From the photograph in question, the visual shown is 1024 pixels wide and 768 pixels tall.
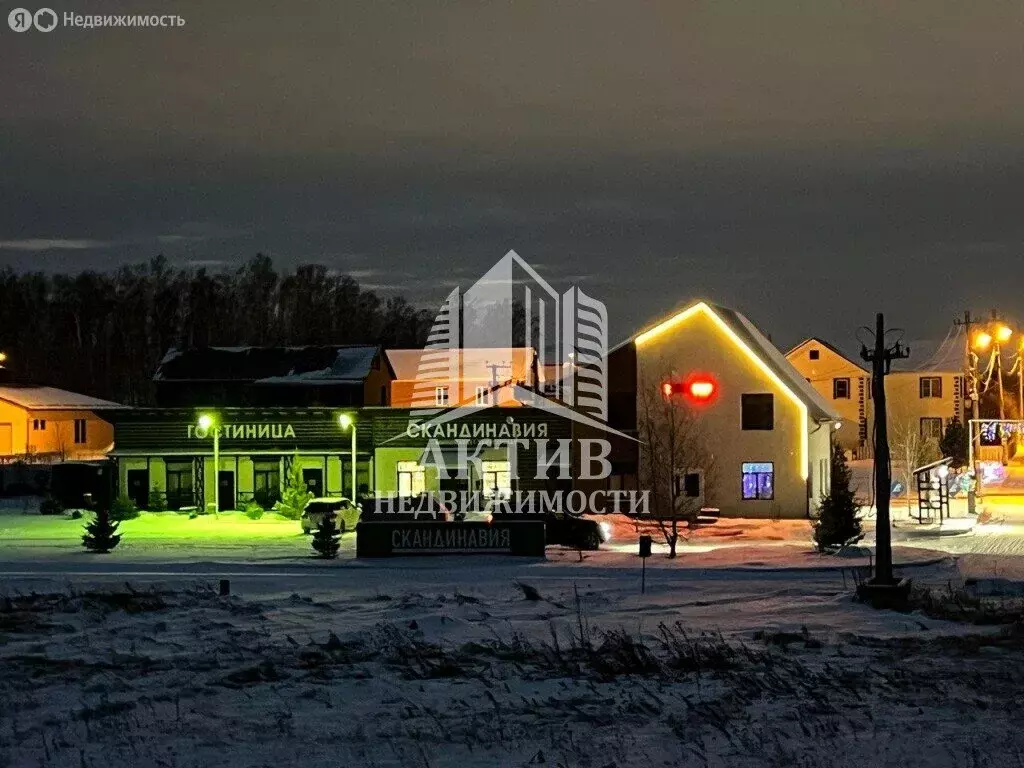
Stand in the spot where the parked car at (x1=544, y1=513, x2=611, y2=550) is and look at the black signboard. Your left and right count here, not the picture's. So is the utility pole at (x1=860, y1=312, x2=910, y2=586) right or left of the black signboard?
left

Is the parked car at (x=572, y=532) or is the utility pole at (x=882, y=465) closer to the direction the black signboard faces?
the utility pole

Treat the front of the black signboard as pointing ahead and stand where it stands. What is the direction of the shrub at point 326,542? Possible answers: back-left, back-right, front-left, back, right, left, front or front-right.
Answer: right

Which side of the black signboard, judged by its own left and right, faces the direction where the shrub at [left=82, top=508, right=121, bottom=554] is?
right

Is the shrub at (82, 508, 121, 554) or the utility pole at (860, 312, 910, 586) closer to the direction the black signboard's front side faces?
the utility pole

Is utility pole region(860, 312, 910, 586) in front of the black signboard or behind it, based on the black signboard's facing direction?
in front

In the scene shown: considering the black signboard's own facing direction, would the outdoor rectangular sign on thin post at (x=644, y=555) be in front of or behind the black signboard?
in front

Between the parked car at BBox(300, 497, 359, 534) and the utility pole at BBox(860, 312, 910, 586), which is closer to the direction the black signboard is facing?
the utility pole

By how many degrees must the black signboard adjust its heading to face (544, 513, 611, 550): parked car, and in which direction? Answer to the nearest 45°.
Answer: approximately 135° to its left

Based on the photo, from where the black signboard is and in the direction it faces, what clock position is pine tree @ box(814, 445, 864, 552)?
The pine tree is roughly at 9 o'clock from the black signboard.

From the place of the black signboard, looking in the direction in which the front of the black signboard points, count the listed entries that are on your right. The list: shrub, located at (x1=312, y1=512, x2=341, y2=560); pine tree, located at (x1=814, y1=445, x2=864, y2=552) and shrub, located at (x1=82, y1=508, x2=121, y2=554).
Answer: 2

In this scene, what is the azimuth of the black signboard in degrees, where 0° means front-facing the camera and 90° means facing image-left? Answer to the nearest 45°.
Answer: approximately 0°
